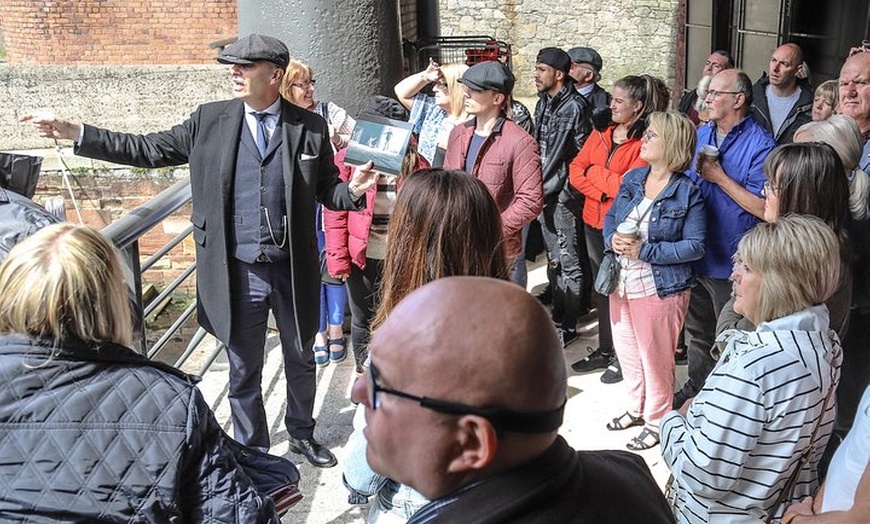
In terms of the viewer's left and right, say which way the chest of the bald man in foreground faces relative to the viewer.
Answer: facing away from the viewer and to the left of the viewer

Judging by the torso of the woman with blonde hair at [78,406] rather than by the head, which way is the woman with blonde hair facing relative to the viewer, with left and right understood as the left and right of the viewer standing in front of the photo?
facing away from the viewer

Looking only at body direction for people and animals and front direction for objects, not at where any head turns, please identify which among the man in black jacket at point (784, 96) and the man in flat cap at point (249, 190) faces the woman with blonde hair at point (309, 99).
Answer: the man in black jacket

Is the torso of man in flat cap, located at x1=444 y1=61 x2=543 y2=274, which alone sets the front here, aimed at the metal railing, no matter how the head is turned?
yes

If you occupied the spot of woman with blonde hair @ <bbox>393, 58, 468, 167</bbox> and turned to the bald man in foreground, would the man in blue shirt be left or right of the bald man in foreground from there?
left

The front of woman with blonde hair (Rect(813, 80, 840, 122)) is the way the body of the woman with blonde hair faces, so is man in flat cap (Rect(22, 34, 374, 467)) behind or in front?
in front

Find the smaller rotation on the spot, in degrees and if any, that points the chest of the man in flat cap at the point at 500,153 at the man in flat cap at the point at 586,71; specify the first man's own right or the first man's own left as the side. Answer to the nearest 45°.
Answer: approximately 135° to the first man's own right

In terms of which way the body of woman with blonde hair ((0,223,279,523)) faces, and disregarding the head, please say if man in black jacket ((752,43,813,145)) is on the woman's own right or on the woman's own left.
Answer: on the woman's own right

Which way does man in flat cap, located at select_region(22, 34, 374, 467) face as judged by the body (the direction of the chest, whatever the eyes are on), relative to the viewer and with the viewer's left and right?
facing the viewer

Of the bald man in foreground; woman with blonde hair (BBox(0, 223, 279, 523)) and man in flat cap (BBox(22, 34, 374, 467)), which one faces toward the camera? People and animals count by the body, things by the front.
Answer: the man in flat cap

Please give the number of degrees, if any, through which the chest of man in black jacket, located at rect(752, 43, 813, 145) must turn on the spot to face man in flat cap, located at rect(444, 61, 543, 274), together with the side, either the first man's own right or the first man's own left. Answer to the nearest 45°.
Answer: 0° — they already face them

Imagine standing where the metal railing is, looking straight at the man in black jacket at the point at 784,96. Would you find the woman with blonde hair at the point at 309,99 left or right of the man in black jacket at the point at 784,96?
left

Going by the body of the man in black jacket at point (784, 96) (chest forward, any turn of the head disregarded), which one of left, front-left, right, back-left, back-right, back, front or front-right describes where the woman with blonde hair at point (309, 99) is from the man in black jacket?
front

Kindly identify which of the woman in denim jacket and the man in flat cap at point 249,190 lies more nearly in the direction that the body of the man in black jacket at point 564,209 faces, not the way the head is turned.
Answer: the man in flat cap
